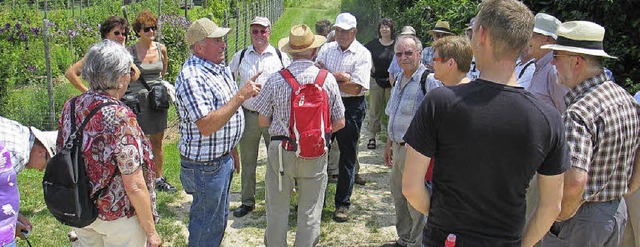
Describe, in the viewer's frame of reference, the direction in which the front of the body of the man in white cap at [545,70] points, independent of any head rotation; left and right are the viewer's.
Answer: facing to the left of the viewer

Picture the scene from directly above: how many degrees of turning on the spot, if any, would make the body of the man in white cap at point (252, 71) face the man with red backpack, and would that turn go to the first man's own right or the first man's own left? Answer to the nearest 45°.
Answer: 0° — they already face them

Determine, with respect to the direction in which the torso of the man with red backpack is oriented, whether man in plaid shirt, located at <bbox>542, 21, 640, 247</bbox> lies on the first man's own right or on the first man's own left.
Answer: on the first man's own right

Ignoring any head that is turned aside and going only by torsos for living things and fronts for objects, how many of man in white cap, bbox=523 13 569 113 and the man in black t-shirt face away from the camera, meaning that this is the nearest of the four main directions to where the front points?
1

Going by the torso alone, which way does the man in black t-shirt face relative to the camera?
away from the camera

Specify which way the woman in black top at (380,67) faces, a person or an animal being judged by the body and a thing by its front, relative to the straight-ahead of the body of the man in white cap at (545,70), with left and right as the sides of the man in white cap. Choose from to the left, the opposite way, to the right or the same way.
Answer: to the left

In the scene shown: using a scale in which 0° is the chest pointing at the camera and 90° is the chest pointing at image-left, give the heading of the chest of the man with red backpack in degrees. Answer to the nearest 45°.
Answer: approximately 180°

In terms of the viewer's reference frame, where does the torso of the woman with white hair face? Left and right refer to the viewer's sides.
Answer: facing away from the viewer and to the right of the viewer

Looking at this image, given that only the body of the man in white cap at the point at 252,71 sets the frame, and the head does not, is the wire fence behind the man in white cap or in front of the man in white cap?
behind

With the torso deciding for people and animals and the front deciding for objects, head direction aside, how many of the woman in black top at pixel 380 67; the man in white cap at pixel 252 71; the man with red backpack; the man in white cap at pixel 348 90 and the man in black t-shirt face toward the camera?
3
